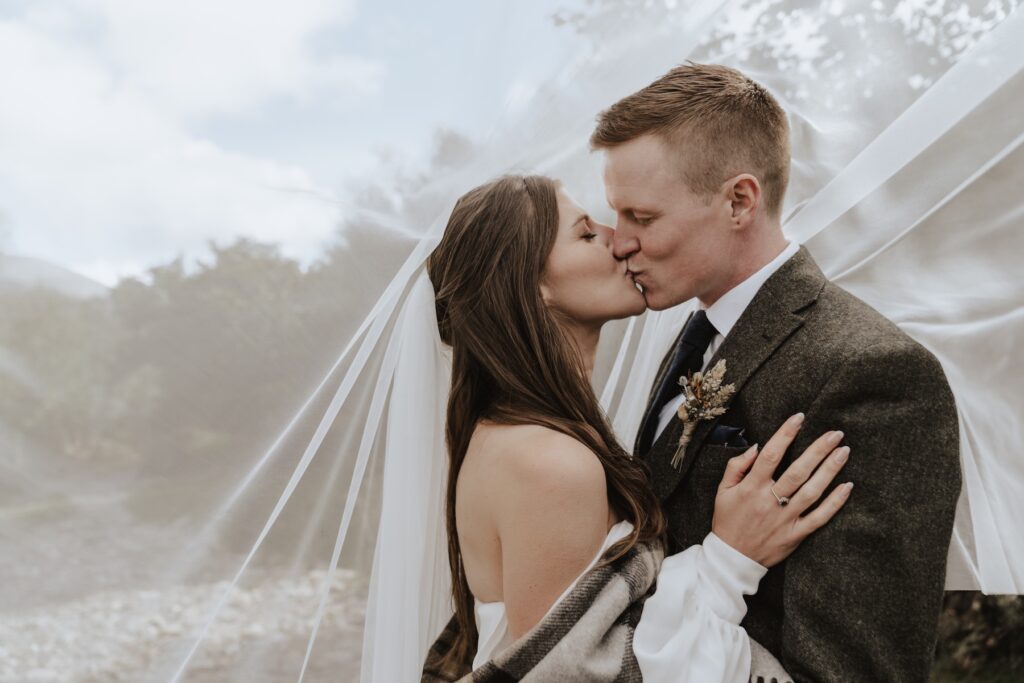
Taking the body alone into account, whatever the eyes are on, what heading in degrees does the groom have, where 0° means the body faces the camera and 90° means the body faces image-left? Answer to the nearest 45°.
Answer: approximately 45°

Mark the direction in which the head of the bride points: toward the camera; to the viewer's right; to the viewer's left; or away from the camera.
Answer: to the viewer's right

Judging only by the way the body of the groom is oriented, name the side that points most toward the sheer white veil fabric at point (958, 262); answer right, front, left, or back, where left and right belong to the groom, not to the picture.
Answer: back
